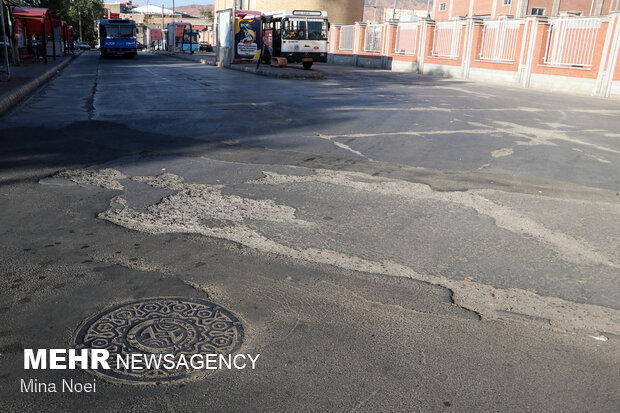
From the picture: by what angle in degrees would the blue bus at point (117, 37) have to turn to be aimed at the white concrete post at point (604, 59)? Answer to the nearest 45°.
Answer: approximately 45° to its left

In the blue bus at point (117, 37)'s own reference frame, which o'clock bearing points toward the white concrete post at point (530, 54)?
The white concrete post is roughly at 11 o'clock from the blue bus.

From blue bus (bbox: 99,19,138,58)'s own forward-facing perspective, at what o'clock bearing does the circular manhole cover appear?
The circular manhole cover is roughly at 12 o'clock from the blue bus.

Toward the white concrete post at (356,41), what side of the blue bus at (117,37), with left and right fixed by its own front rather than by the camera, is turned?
left

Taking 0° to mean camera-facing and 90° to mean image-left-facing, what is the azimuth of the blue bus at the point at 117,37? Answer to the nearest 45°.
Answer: approximately 0°

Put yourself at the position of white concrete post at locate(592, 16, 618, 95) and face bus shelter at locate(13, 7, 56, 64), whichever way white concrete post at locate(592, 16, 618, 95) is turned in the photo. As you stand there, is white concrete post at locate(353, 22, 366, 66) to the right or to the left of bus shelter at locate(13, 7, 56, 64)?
right

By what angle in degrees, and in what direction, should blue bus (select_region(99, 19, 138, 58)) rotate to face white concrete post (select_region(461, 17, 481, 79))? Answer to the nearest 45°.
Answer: approximately 45° to its left

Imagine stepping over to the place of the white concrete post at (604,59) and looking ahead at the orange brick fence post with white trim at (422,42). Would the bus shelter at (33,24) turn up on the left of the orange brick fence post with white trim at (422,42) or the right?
left

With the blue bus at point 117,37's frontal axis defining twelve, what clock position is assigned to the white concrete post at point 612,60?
The white concrete post is roughly at 11 o'clock from the blue bus.
